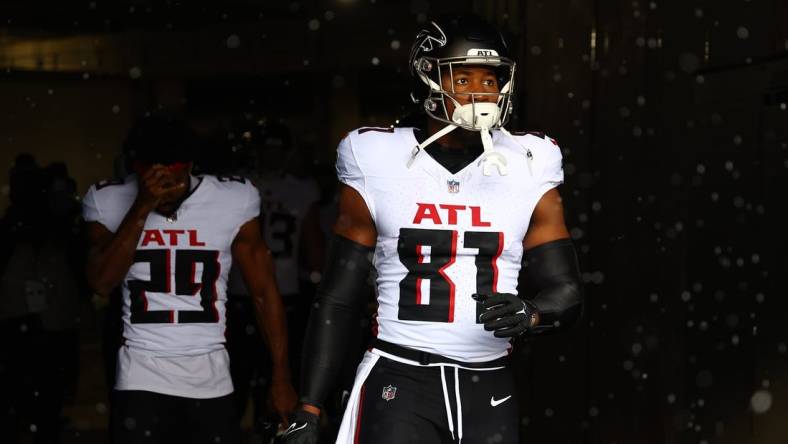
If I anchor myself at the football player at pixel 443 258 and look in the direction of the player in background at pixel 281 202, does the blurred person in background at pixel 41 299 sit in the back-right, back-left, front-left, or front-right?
front-left

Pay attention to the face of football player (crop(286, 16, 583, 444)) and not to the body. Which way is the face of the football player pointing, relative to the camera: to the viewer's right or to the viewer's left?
to the viewer's right

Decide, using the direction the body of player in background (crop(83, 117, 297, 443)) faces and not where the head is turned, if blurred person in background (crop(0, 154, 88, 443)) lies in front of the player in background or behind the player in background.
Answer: behind

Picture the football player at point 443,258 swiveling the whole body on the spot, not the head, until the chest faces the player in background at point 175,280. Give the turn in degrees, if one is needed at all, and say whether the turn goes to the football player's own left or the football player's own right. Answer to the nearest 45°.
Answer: approximately 135° to the football player's own right

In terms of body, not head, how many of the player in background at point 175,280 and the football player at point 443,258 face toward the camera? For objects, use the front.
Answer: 2

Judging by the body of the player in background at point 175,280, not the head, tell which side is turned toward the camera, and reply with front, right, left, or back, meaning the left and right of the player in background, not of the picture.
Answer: front

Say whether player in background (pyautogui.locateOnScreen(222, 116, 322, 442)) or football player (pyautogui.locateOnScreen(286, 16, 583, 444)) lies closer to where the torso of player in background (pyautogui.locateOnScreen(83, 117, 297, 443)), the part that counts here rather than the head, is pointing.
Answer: the football player

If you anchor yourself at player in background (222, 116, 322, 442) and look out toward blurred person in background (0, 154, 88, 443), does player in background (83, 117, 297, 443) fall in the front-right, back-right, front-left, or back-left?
front-left

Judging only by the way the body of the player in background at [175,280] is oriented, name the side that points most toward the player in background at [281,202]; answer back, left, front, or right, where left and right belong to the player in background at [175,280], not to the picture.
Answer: back

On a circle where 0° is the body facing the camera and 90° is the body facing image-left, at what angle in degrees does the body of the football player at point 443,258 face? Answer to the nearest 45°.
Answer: approximately 0°
